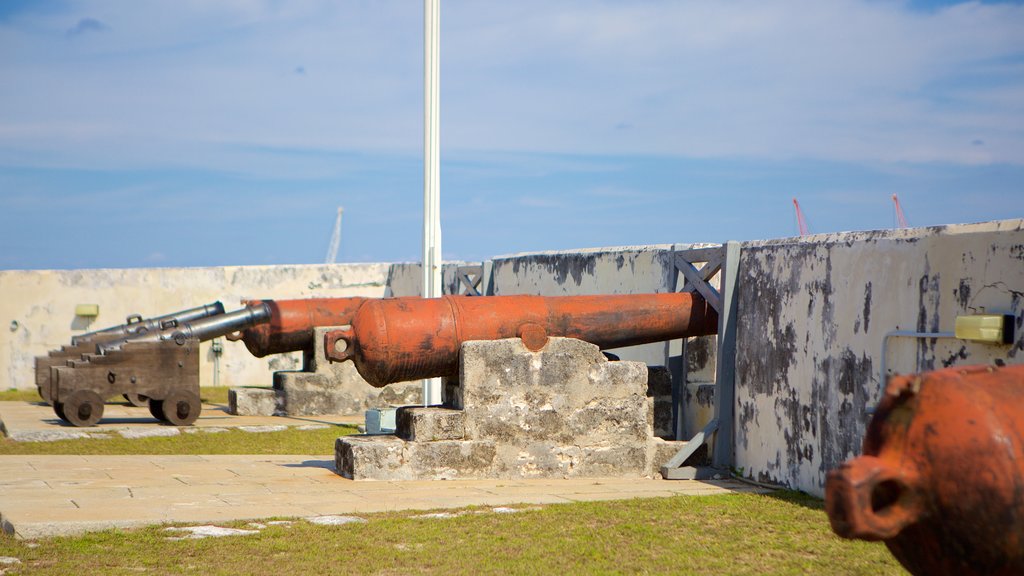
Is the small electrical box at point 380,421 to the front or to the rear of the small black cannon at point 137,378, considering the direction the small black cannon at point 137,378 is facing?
to the front

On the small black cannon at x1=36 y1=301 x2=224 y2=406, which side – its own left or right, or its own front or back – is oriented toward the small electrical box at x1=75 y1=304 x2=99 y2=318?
left

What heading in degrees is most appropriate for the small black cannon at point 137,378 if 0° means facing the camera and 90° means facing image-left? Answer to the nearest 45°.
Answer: approximately 270°

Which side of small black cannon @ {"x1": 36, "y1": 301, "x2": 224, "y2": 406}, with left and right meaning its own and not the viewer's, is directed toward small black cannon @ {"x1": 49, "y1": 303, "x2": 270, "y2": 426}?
right

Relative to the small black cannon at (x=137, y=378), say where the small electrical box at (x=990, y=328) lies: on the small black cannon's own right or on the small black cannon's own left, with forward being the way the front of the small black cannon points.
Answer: on the small black cannon's own right

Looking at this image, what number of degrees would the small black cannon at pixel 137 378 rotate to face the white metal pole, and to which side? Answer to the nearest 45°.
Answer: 0° — it already faces it

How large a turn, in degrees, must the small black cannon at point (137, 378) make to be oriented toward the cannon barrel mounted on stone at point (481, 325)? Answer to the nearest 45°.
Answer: approximately 45° to its right

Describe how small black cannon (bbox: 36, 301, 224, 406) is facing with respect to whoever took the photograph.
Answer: facing to the right of the viewer

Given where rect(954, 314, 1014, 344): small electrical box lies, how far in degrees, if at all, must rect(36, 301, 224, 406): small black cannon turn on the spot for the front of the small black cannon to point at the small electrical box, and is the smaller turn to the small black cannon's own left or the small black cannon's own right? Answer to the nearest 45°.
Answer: approximately 45° to the small black cannon's own right

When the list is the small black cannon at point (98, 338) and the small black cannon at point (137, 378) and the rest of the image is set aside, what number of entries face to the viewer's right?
2

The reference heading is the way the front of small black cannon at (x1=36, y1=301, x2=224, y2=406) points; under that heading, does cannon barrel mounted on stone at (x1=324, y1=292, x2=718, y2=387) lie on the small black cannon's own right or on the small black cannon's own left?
on the small black cannon's own right

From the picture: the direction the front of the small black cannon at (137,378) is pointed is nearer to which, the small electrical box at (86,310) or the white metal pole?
the white metal pole

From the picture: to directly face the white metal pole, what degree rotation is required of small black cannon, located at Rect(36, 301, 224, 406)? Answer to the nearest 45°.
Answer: approximately 45° to its right
